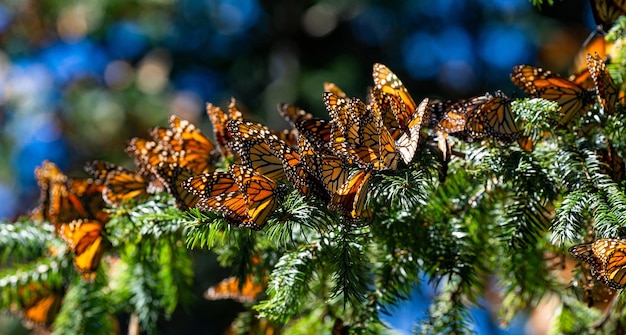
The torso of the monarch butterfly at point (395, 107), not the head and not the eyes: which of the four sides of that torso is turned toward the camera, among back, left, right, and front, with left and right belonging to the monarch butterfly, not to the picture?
right

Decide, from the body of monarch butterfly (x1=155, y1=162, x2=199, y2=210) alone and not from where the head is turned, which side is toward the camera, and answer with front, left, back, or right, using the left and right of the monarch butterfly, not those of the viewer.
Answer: right

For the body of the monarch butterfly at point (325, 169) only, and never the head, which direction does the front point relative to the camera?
to the viewer's right

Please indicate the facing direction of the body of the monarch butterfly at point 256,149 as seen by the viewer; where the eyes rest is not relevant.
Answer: to the viewer's right
